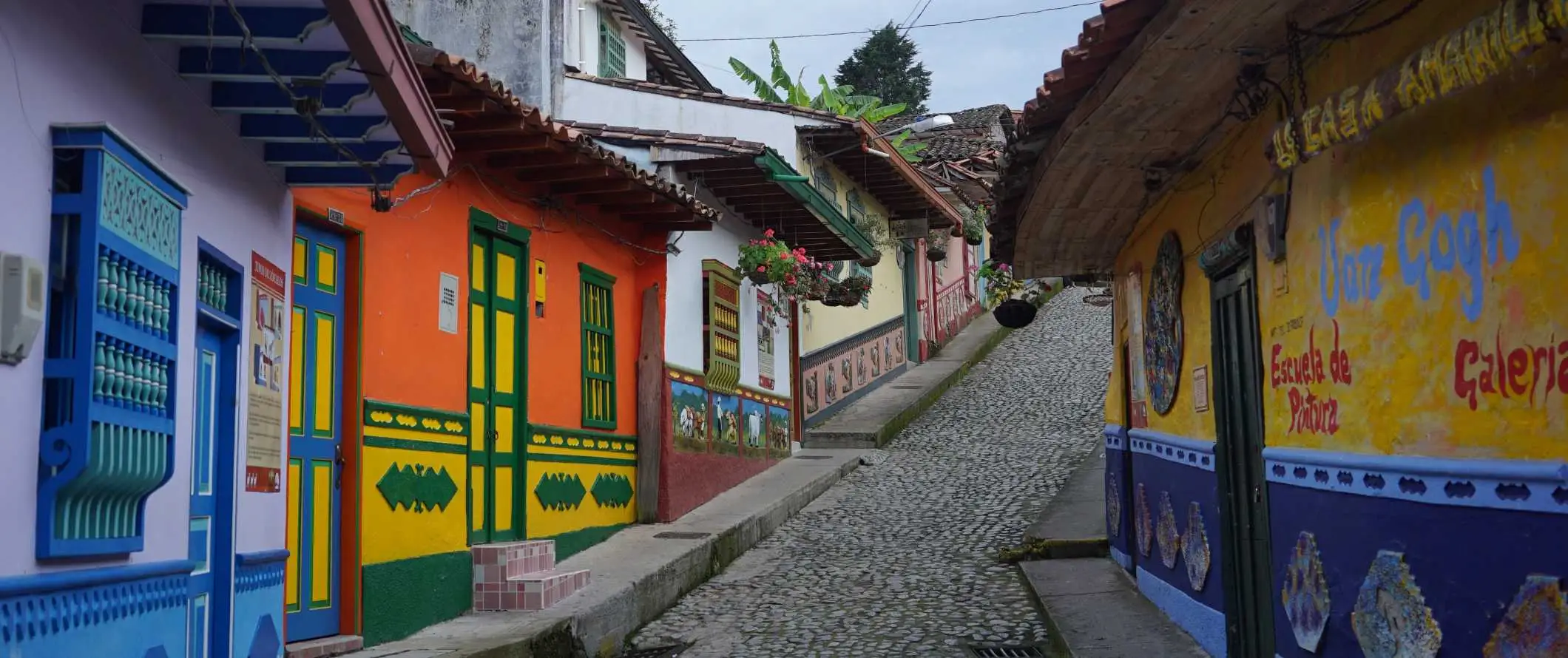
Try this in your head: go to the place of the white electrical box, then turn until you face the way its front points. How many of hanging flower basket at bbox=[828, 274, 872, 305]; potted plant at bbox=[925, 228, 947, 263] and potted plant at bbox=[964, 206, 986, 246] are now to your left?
3

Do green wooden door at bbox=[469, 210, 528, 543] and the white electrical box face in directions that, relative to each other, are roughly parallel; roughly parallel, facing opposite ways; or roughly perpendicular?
roughly parallel

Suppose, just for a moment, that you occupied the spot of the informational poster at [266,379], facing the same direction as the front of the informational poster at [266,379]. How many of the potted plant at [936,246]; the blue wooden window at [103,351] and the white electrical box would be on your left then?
1

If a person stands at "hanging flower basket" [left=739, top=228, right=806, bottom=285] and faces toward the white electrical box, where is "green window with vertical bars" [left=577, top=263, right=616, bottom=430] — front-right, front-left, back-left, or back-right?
front-right

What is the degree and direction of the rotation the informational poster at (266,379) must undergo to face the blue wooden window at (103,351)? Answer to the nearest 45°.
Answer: approximately 45° to its right

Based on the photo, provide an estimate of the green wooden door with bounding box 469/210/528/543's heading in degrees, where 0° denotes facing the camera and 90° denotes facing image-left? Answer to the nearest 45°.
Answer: approximately 315°

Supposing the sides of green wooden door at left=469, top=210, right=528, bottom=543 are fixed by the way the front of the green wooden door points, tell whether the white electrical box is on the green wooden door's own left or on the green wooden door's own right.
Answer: on the green wooden door's own right

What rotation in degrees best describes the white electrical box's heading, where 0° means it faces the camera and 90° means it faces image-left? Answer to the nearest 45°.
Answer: approximately 315°

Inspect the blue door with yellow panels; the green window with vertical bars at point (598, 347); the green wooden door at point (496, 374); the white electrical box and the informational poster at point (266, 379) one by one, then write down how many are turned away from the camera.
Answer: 0

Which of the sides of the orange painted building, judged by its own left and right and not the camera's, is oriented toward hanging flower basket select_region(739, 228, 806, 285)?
left

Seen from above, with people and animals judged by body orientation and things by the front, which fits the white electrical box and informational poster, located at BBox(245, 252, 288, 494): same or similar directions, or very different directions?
same or similar directions

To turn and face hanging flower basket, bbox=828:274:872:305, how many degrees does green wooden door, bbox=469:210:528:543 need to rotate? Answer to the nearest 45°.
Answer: approximately 90° to its left

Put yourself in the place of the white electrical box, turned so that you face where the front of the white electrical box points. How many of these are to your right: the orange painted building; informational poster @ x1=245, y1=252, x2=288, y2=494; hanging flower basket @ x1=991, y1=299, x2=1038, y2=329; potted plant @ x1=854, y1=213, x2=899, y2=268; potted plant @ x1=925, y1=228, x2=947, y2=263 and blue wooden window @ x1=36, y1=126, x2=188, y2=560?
0

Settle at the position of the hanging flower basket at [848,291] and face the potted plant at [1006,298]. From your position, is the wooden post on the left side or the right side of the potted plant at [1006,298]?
right

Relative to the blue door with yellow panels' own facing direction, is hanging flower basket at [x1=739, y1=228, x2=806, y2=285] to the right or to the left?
on its left

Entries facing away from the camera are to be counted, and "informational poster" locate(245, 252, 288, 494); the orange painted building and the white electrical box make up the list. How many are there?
0

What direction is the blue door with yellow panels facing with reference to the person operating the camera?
facing the viewer and to the right of the viewer

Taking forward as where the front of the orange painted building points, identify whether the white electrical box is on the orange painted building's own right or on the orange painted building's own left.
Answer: on the orange painted building's own right

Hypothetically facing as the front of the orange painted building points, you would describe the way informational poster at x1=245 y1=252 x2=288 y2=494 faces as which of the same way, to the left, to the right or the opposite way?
the same way

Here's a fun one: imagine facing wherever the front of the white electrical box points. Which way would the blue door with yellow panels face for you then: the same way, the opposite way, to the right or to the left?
the same way

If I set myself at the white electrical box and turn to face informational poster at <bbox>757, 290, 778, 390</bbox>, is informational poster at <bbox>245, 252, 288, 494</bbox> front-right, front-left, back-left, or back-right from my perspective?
front-left

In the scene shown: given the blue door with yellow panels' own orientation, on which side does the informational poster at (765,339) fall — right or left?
on its left

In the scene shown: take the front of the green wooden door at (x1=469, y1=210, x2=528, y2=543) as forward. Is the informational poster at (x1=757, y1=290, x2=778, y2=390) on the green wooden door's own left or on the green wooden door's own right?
on the green wooden door's own left

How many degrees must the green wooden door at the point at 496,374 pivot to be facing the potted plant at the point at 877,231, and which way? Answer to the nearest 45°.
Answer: approximately 90° to its left

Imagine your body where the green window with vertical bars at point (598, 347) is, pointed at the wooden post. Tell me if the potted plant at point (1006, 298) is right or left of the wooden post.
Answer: right
